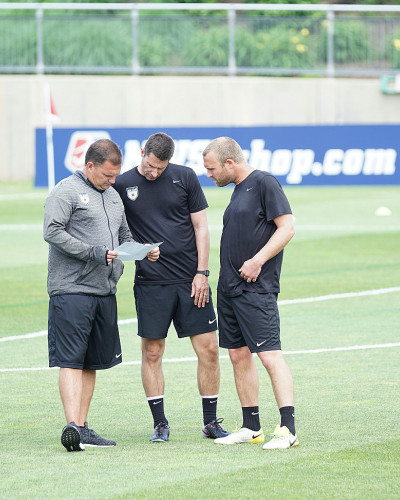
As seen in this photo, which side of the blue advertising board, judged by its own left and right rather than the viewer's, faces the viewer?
front

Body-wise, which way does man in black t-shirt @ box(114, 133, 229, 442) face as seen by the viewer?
toward the camera

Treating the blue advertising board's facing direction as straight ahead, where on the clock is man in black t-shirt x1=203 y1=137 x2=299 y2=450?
The man in black t-shirt is roughly at 12 o'clock from the blue advertising board.

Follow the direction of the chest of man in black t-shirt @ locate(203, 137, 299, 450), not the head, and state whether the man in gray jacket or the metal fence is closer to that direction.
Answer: the man in gray jacket

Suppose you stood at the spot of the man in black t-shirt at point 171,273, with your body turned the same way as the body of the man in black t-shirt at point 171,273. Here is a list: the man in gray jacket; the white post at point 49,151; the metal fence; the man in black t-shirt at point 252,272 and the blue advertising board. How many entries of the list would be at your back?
3

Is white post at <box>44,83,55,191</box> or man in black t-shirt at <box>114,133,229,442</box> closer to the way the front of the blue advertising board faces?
the man in black t-shirt

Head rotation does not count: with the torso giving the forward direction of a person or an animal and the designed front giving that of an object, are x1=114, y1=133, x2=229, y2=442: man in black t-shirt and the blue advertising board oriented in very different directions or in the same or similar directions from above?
same or similar directions

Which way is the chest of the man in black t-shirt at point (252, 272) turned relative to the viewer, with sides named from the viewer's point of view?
facing the viewer and to the left of the viewer

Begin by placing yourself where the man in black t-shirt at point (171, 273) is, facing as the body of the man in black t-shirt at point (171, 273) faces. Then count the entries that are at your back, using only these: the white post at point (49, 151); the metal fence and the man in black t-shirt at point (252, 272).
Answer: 2

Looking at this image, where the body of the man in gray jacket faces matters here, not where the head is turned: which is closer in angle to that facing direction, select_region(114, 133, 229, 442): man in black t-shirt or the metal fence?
the man in black t-shirt

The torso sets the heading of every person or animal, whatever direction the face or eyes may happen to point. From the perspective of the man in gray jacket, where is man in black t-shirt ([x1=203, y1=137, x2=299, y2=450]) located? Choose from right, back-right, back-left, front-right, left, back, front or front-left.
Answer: front-left

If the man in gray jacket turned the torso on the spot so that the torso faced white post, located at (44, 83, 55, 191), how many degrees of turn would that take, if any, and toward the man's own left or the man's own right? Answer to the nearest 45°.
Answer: approximately 135° to the man's own left

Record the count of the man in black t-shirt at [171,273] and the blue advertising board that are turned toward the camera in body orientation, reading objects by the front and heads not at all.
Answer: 2

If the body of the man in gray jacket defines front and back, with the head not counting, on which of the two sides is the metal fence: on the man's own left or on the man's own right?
on the man's own left
